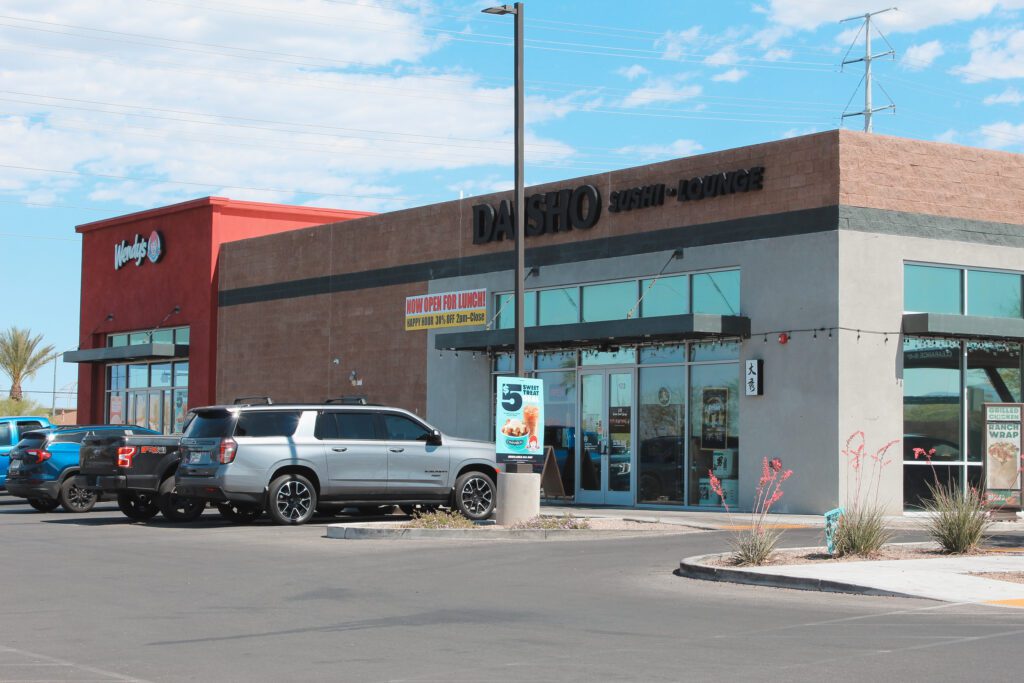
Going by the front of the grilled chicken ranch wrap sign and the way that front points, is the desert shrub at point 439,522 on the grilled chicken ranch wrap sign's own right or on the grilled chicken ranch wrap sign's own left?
on the grilled chicken ranch wrap sign's own right

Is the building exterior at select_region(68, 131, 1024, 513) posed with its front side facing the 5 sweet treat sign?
yes

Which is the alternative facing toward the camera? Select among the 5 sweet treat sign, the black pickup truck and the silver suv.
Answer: the 5 sweet treat sign

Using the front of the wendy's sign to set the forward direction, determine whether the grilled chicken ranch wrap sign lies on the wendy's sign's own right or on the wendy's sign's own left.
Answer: on the wendy's sign's own left

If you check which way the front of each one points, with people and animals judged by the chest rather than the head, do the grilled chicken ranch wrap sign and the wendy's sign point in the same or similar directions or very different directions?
same or similar directions

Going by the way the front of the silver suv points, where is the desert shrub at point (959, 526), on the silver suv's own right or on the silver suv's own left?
on the silver suv's own right

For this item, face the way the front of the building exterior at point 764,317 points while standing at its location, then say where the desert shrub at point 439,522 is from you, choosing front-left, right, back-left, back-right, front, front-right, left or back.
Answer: front

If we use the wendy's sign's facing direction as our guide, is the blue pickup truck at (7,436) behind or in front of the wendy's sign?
in front

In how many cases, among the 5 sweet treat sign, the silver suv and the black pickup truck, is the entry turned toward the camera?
1

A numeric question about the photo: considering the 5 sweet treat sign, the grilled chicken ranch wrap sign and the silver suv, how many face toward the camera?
2

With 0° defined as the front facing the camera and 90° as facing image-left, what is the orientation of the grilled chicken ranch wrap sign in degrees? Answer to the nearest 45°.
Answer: approximately 0°

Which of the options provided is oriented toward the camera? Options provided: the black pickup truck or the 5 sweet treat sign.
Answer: the 5 sweet treat sign
